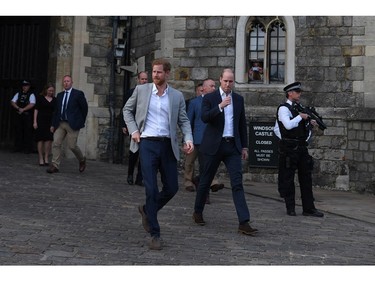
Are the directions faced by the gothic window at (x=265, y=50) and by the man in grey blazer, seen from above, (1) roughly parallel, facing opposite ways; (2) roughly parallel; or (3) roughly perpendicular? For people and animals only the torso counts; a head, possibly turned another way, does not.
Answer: roughly parallel

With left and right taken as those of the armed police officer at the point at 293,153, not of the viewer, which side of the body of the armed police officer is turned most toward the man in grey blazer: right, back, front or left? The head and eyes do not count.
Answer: right

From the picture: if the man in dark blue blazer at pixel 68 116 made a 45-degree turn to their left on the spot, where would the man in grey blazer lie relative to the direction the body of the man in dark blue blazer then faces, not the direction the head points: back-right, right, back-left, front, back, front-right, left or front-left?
front

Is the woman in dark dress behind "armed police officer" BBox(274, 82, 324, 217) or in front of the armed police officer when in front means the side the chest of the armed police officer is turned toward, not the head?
behind

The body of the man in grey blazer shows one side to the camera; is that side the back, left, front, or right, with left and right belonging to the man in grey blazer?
front

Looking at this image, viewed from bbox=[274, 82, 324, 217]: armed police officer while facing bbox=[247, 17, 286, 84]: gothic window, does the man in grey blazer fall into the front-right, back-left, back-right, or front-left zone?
back-left

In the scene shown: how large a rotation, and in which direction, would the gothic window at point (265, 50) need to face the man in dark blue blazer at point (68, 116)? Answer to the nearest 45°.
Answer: approximately 45° to its right

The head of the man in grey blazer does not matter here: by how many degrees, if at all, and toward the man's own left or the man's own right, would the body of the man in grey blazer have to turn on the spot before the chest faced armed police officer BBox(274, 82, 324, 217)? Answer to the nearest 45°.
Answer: approximately 135° to the man's own left

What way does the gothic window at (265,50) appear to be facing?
toward the camera

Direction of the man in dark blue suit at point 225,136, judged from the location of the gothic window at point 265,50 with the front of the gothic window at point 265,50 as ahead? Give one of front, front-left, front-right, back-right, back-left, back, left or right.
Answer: front

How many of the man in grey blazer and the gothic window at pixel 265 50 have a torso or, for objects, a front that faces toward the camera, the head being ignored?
2

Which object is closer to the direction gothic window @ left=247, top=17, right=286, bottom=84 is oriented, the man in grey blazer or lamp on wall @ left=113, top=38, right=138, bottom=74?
the man in grey blazer

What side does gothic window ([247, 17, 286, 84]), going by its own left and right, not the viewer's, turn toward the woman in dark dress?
right
